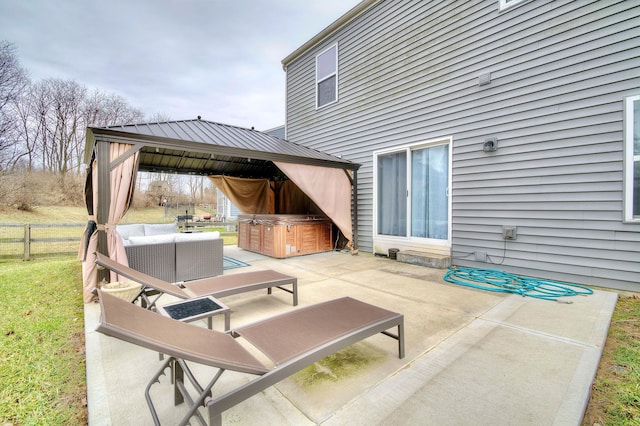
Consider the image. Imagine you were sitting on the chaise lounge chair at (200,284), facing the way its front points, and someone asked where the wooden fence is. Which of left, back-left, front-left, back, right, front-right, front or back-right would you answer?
back-left

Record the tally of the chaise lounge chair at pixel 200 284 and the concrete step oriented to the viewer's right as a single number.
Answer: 1

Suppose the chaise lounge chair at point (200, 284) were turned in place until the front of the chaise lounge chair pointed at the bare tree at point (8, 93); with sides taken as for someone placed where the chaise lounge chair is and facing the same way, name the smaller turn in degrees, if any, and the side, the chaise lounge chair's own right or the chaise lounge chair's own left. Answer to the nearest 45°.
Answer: approximately 135° to the chaise lounge chair's own left

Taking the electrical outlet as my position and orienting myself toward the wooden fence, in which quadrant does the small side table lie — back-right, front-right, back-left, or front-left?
front-left

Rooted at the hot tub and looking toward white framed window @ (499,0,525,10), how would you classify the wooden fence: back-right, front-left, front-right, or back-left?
back-right

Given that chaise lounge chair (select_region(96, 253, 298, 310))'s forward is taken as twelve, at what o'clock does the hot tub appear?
The hot tub is roughly at 10 o'clock from the chaise lounge chair.

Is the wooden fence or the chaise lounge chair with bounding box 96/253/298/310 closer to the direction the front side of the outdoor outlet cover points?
the chaise lounge chair

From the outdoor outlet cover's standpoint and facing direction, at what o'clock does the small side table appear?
The small side table is roughly at 1 o'clock from the outdoor outlet cover.

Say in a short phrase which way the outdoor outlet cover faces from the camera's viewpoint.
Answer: facing the viewer

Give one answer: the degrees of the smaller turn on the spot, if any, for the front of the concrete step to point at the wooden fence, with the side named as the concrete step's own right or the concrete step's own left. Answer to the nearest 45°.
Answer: approximately 45° to the concrete step's own right

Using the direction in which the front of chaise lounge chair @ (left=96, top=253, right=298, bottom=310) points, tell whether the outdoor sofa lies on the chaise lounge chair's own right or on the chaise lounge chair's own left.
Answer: on the chaise lounge chair's own left

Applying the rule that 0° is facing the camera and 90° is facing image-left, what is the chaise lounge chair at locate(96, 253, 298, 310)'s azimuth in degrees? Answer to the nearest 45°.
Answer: approximately 270°

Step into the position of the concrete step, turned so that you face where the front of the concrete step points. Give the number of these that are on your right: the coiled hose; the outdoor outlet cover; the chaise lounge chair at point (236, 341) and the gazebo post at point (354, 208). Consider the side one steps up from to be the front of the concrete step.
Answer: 1

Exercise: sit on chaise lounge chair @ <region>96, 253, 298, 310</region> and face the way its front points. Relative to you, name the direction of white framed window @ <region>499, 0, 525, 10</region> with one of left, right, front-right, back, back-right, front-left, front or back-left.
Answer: front

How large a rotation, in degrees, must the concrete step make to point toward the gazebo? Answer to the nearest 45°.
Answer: approximately 45° to its right
